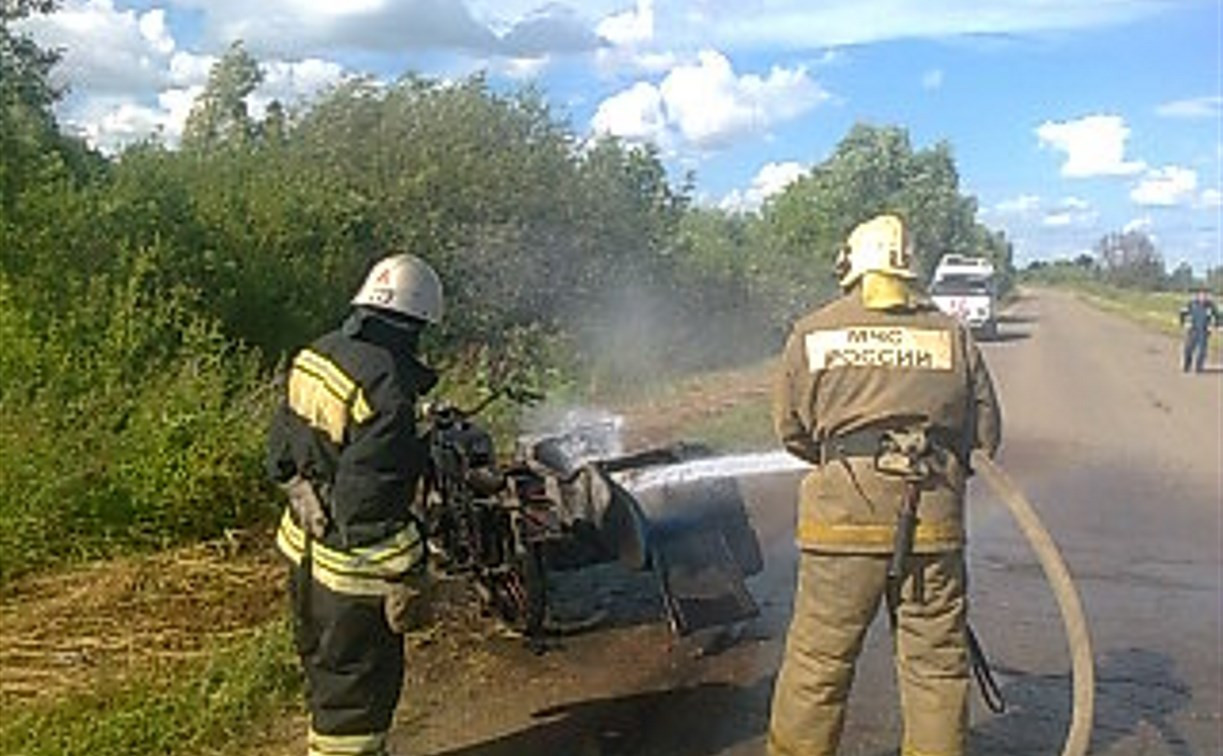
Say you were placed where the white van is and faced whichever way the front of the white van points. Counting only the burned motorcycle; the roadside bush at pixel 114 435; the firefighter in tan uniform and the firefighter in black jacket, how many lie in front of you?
4

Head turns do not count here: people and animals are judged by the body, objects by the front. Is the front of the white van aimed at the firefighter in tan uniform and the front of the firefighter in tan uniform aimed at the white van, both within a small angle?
yes

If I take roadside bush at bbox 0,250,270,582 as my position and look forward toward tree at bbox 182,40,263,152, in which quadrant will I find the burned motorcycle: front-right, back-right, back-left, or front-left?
back-right

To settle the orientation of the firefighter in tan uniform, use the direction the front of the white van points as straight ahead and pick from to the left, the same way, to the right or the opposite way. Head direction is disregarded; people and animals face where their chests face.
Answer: the opposite way

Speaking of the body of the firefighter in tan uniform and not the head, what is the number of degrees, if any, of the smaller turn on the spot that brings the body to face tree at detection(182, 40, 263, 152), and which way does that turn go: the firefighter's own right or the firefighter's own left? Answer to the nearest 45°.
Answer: approximately 45° to the firefighter's own left

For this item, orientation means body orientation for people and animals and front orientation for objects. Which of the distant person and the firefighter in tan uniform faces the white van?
the firefighter in tan uniform

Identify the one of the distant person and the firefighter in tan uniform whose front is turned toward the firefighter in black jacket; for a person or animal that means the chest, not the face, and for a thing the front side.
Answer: the distant person

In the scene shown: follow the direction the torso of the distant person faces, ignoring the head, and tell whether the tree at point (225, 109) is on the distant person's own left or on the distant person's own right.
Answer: on the distant person's own right

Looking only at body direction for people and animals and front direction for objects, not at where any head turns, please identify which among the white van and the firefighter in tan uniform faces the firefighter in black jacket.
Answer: the white van

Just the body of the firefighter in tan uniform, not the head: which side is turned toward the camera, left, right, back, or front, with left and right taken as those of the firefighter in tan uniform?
back

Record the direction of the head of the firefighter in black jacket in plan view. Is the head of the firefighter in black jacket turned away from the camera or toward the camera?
away from the camera

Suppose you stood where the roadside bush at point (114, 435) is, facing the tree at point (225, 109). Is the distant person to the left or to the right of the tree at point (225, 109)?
right

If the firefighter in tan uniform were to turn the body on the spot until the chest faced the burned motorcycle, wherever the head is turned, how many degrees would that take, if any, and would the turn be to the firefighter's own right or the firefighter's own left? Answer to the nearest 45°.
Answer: approximately 45° to the firefighter's own left

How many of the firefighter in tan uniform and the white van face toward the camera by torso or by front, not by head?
1

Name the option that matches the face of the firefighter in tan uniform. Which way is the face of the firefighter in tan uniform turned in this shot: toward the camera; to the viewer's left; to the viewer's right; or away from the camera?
away from the camera
